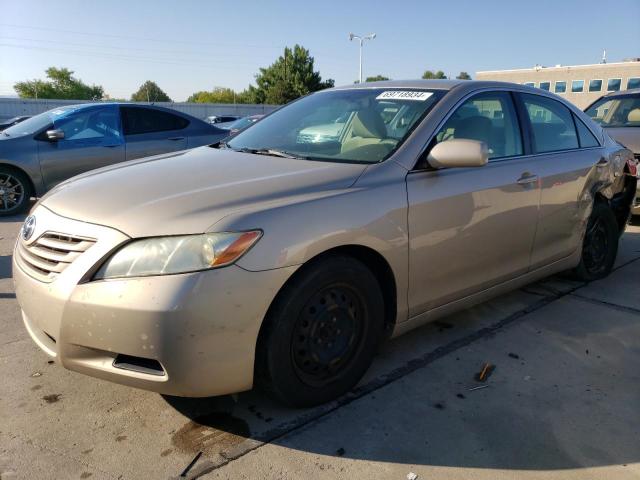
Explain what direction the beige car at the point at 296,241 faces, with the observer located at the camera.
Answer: facing the viewer and to the left of the viewer

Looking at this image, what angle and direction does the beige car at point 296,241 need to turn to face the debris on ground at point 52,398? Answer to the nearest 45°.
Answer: approximately 45° to its right

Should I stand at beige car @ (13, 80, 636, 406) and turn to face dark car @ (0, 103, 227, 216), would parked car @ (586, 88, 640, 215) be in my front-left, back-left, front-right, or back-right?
front-right

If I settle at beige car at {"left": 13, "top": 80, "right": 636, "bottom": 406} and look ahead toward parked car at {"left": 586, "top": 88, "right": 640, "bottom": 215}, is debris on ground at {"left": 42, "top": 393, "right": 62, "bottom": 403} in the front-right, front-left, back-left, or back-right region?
back-left

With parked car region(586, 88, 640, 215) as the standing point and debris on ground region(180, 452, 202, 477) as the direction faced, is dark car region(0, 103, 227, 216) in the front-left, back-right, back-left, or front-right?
front-right

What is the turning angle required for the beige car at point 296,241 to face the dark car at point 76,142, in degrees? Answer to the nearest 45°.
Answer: approximately 90° to its right

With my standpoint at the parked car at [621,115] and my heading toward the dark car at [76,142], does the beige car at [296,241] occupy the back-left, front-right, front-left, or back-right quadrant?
front-left

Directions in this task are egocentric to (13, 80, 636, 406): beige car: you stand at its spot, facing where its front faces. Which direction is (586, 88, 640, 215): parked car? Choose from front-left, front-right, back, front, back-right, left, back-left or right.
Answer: back

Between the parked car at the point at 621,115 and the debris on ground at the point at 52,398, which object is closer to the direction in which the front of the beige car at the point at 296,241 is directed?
the debris on ground
